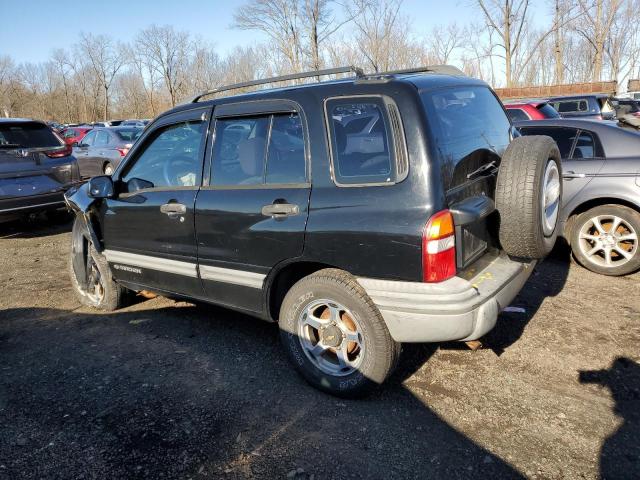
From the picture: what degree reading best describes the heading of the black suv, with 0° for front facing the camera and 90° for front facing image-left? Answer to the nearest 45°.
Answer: approximately 135°

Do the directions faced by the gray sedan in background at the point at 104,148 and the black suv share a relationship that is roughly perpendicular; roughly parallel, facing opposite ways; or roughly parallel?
roughly parallel

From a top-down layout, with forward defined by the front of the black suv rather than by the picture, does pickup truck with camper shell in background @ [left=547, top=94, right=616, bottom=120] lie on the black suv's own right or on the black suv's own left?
on the black suv's own right

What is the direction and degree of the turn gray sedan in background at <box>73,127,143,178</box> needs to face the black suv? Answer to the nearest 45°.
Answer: approximately 135° to its left

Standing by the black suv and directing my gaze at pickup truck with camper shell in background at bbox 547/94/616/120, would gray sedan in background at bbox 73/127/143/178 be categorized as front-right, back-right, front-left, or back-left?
front-left

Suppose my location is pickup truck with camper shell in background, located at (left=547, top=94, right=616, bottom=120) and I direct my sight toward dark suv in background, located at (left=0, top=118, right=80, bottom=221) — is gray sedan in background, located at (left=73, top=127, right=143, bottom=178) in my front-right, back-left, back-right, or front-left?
front-right

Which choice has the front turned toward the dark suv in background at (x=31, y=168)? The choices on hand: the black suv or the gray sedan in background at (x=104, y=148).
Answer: the black suv

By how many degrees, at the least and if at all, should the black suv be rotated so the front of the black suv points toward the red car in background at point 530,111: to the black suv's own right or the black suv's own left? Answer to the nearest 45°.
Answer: approximately 90° to the black suv's own right

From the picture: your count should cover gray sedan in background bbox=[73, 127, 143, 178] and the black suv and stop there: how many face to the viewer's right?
0

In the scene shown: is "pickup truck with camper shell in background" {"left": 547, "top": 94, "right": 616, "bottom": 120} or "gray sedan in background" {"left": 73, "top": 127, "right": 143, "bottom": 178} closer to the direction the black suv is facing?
the gray sedan in background

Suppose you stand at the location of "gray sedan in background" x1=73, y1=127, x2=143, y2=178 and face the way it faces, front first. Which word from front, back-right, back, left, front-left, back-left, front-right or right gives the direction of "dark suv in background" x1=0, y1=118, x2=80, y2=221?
back-left

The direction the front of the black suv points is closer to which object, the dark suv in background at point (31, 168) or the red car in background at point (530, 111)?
the dark suv in background

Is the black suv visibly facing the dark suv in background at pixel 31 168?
yes

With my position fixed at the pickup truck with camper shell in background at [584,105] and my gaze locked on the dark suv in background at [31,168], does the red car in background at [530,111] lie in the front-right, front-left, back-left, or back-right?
front-left

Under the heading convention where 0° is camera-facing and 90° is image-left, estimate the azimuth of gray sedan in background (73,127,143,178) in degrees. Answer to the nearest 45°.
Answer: approximately 135°
